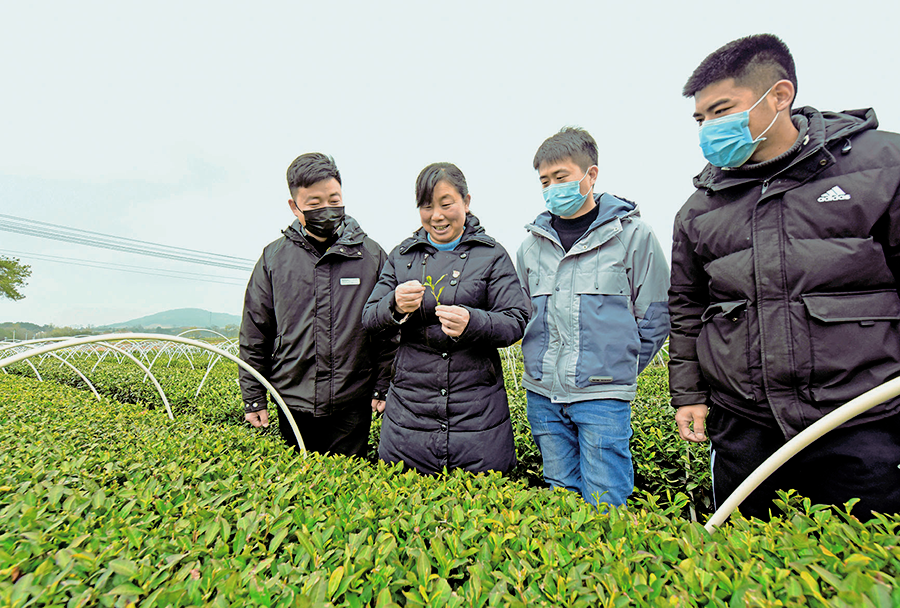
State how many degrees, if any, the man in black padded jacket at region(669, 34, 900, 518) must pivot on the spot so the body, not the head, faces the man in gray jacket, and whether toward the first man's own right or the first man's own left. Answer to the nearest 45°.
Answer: approximately 45° to the first man's own right

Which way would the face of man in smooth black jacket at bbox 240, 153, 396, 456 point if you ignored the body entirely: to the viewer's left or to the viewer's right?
to the viewer's right

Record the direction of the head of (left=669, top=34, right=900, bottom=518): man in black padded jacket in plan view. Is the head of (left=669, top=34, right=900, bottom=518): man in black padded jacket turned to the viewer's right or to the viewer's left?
to the viewer's left

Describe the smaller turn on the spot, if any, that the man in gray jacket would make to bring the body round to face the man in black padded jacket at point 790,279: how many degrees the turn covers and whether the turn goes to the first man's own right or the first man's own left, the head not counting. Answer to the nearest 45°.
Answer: approximately 90° to the first man's own left

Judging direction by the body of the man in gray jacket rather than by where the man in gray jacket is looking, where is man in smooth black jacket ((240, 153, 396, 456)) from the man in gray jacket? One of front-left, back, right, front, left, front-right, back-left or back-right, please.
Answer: front-right

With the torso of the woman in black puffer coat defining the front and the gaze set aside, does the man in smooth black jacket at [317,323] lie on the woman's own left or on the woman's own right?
on the woman's own right

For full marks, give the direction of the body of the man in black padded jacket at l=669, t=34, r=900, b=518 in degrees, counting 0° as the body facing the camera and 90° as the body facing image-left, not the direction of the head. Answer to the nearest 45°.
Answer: approximately 45°

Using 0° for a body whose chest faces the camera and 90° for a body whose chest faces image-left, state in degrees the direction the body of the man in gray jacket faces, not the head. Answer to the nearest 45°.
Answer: approximately 45°

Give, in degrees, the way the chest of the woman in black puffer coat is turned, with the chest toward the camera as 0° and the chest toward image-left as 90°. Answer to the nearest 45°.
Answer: approximately 0°

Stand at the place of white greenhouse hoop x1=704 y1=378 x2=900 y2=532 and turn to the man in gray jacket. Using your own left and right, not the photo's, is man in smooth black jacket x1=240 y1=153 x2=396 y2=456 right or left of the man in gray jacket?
left
